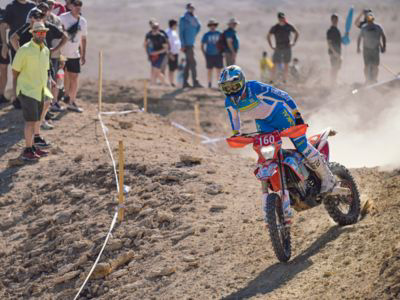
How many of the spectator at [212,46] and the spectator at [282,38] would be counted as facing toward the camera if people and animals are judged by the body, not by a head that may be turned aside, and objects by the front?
2

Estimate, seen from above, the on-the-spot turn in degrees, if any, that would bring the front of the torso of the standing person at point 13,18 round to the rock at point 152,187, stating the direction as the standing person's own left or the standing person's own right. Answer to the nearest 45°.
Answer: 0° — they already face it

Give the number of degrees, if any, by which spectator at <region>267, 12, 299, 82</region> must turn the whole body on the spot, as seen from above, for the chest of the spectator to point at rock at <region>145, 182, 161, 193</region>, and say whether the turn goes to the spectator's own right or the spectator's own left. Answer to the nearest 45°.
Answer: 0° — they already face it

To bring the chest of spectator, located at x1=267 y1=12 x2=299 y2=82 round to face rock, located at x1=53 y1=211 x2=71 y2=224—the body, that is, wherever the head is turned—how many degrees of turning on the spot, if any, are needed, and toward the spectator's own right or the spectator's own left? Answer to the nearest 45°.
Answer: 0° — they already face it

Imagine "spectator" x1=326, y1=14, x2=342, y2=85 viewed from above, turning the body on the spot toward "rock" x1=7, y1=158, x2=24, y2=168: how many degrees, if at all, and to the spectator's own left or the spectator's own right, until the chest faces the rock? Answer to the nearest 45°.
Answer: approximately 90° to the spectator's own right

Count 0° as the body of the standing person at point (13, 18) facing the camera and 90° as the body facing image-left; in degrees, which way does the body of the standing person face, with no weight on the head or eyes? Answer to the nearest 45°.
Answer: approximately 315°

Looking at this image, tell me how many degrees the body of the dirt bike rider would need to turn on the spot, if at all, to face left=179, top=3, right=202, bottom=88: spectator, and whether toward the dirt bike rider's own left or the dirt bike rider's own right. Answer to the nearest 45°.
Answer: approximately 135° to the dirt bike rider's own right

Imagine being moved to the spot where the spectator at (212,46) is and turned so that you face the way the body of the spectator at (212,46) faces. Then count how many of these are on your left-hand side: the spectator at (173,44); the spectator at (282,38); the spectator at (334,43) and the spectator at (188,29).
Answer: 2

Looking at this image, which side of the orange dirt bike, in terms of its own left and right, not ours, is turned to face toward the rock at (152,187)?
right

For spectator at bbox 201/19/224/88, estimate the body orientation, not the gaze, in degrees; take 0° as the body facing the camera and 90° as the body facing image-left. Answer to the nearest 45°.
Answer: approximately 0°

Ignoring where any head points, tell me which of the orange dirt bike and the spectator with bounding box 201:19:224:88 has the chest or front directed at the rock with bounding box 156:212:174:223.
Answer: the spectator
